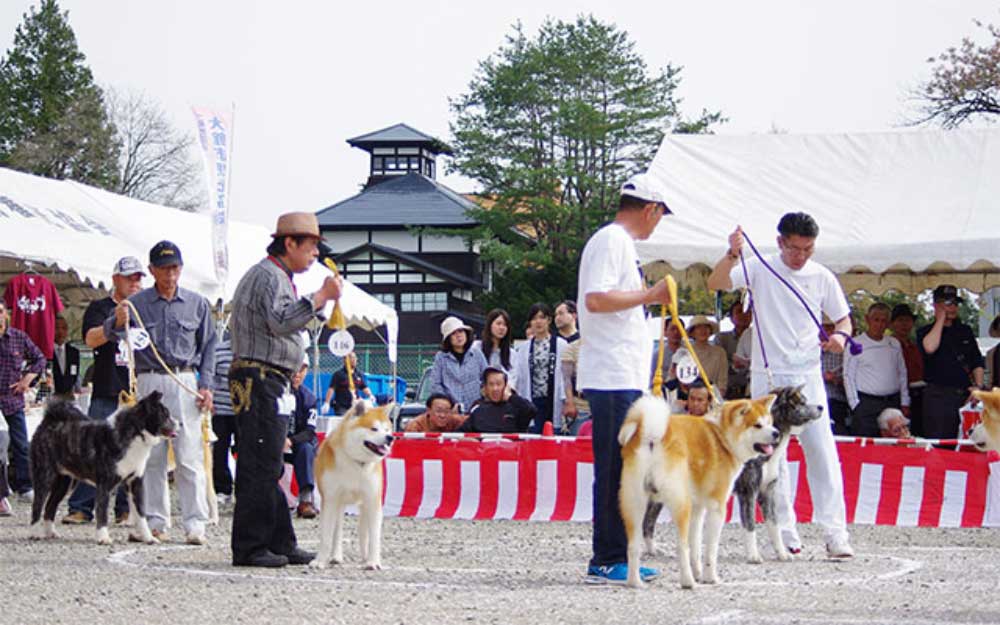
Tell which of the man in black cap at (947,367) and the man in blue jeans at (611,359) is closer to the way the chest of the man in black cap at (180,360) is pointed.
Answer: the man in blue jeans

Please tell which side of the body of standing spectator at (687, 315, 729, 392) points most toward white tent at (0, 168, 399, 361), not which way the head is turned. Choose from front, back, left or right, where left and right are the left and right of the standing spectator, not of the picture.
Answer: right

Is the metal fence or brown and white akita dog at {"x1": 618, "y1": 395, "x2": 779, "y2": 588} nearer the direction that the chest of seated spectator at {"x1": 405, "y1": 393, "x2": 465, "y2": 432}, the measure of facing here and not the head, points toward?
the brown and white akita dog

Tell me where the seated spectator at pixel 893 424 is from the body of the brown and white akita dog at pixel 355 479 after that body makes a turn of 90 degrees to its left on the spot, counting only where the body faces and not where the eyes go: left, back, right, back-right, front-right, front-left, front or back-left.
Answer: front-left

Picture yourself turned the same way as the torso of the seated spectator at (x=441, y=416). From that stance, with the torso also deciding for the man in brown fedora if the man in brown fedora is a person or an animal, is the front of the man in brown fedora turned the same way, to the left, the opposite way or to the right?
to the left

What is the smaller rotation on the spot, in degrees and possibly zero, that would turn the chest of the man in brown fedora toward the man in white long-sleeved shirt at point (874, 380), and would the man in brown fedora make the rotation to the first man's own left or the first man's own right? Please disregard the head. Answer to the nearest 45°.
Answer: approximately 45° to the first man's own left

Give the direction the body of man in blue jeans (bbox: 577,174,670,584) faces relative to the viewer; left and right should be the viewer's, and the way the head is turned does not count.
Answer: facing to the right of the viewer
